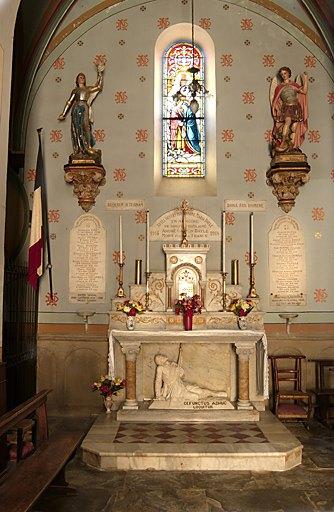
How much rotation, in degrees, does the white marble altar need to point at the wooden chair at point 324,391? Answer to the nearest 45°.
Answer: approximately 90° to its left

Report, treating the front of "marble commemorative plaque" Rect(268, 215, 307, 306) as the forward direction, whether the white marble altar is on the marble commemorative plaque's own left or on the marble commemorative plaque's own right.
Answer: on the marble commemorative plaque's own right

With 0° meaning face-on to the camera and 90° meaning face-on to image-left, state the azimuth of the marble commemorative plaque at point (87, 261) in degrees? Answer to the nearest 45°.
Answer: approximately 0°

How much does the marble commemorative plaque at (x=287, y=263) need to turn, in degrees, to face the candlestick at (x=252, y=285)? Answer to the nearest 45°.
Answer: approximately 45° to its right

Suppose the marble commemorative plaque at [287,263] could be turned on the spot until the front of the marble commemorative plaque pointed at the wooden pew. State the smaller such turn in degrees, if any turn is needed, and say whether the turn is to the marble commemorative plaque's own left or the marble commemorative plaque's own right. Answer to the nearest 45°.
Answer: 0° — it already faces it

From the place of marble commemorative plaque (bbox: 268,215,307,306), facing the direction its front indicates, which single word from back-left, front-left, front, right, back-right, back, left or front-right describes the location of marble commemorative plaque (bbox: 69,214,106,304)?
right

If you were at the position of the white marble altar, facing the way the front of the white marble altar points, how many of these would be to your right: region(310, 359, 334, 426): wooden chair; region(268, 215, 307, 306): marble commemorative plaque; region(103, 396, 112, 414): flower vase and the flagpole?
2
